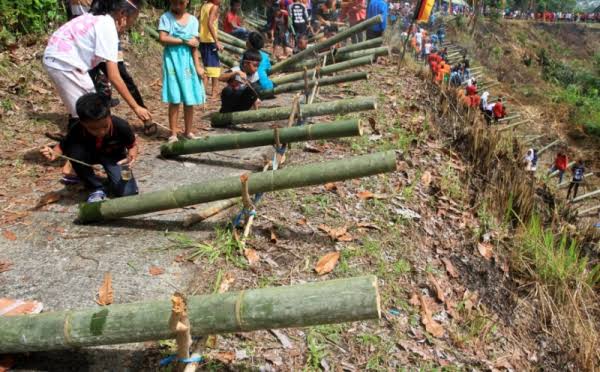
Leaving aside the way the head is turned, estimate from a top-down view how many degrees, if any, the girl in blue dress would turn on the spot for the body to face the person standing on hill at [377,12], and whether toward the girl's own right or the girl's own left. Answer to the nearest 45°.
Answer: approximately 135° to the girl's own left

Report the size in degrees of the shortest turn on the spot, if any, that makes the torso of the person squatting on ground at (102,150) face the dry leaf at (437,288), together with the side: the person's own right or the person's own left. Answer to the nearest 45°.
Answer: approximately 45° to the person's own left

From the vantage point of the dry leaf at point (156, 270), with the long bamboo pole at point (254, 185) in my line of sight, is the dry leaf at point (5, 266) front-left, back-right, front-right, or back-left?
back-left

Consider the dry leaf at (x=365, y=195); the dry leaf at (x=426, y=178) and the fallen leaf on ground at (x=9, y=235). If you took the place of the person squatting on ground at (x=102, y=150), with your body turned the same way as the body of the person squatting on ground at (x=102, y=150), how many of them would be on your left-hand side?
2

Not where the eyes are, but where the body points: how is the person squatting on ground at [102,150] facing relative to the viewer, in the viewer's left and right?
facing the viewer

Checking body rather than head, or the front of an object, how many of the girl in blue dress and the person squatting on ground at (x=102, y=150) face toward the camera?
2

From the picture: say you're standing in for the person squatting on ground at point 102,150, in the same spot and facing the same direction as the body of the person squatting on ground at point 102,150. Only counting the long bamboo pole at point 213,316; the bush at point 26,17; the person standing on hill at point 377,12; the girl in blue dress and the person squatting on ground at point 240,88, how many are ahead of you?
1

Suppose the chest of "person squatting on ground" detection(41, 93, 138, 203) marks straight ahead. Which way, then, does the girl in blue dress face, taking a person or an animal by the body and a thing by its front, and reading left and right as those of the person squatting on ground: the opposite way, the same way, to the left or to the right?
the same way

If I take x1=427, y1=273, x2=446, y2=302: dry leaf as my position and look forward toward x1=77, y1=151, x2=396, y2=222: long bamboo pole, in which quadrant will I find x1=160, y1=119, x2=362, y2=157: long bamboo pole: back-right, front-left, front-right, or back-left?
front-right

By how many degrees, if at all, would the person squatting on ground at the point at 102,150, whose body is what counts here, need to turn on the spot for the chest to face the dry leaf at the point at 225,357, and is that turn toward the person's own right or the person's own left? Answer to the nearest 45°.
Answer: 0° — they already face it

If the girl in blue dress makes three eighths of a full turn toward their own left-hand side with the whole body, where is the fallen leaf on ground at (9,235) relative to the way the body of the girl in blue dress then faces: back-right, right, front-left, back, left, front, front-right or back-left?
back

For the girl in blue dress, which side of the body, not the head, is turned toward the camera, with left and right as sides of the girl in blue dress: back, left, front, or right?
front

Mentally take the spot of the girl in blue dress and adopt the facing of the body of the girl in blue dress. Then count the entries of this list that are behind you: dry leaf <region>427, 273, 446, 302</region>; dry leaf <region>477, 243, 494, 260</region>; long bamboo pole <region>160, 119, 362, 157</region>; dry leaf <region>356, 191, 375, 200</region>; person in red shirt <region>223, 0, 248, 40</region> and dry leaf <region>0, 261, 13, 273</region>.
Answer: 1

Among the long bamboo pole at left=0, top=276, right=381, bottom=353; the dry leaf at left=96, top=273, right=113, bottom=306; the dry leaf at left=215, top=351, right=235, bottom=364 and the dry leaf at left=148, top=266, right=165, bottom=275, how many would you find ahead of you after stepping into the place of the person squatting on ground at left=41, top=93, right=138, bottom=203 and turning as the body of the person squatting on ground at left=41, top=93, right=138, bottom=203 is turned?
4

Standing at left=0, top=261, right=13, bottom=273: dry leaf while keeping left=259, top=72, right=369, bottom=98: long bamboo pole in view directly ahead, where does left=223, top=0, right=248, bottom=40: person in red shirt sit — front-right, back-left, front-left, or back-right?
front-left

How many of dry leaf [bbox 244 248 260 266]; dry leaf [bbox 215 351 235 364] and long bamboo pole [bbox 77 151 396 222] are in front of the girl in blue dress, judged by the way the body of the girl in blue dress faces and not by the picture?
3

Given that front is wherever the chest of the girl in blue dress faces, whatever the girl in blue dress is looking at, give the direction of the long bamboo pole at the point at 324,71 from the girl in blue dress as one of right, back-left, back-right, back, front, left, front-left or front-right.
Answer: back-left

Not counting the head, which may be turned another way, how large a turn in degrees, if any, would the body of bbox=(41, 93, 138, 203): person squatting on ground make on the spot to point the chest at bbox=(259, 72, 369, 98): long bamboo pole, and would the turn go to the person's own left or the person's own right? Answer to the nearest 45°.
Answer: approximately 135° to the person's own left

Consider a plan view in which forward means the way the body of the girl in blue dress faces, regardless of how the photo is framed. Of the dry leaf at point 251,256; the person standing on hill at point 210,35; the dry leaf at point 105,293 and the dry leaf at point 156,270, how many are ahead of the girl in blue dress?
3
